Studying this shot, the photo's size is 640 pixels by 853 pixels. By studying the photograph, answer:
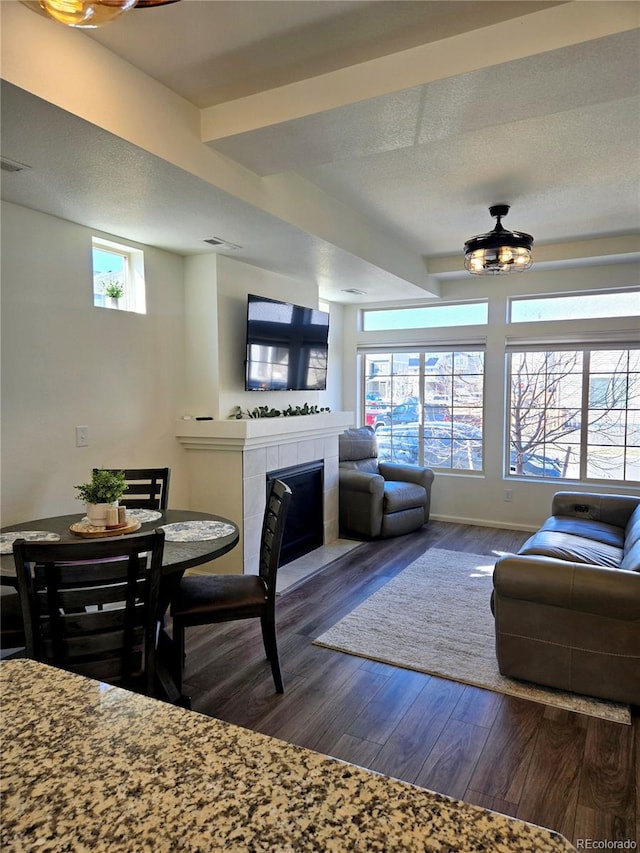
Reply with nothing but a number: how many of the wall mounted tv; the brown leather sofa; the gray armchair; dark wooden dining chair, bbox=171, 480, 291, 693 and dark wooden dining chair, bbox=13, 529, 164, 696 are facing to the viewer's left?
2

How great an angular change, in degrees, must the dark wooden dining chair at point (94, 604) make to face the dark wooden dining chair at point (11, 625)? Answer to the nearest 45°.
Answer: approximately 45° to its left

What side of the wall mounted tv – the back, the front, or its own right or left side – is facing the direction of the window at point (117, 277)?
right

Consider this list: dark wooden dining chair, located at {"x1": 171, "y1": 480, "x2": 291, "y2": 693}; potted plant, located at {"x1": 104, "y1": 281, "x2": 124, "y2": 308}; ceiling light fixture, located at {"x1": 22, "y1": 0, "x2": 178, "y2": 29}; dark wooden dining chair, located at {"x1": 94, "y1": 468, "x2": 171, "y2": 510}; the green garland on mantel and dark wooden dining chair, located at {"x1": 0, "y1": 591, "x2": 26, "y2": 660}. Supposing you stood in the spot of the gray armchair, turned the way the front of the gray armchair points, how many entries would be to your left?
0

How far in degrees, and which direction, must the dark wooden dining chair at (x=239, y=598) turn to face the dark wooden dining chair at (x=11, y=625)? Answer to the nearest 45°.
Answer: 0° — it already faces it

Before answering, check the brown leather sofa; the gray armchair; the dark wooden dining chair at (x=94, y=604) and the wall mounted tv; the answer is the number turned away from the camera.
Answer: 1

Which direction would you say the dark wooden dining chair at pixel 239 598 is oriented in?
to the viewer's left

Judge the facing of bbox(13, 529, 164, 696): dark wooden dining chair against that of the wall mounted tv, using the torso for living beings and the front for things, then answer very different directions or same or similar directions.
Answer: very different directions

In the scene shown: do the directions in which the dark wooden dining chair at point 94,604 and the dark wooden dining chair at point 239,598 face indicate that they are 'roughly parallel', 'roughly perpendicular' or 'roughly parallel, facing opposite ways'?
roughly perpendicular

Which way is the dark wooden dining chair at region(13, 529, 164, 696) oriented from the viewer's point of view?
away from the camera

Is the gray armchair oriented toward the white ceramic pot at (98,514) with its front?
no

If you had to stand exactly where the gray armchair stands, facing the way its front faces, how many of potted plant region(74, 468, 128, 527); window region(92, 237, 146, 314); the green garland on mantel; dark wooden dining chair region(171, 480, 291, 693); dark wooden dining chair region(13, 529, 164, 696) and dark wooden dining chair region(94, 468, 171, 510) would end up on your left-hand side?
0

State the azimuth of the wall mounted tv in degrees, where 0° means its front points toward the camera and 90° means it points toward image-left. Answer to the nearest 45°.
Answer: approximately 315°

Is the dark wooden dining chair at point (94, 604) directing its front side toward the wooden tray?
yes

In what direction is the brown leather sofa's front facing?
to the viewer's left

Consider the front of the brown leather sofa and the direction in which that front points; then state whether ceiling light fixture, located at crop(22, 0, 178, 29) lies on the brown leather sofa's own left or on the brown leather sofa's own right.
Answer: on the brown leather sofa's own left

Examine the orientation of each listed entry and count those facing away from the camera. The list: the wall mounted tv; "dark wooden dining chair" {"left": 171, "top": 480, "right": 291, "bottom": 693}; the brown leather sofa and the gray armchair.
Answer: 0

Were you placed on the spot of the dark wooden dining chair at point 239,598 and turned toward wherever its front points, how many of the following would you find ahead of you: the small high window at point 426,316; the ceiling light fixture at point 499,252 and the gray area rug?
0

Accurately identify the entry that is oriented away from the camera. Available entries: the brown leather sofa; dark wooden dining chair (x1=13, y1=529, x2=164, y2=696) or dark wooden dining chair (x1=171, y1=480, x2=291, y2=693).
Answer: dark wooden dining chair (x1=13, y1=529, x2=164, y2=696)

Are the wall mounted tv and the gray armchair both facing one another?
no
